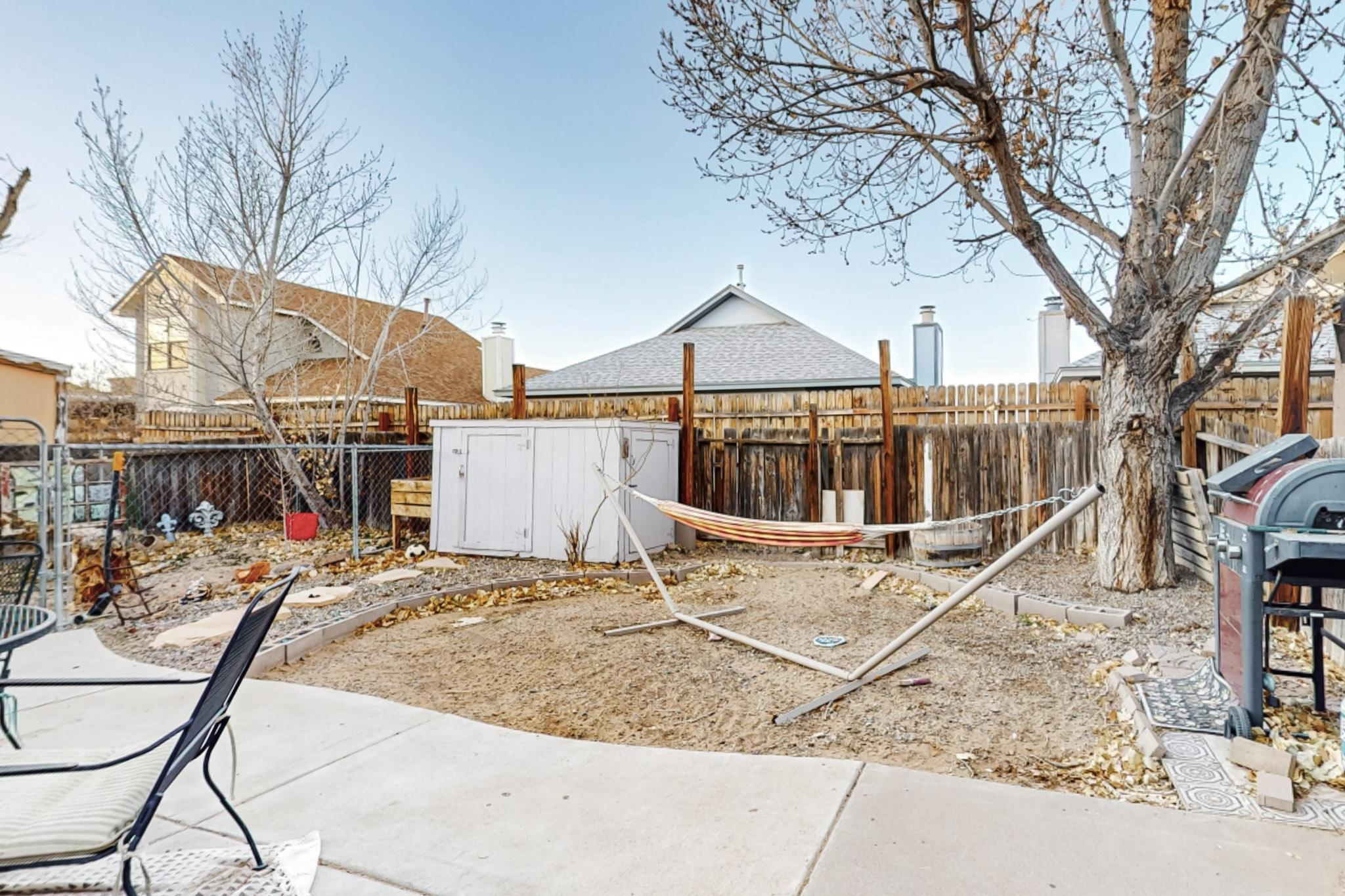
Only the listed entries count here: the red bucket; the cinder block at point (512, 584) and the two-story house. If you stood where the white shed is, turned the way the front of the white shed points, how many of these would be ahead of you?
1

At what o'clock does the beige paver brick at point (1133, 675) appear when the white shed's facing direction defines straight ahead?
The beige paver brick is roughly at 11 o'clock from the white shed.

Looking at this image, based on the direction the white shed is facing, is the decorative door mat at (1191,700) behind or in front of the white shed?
in front

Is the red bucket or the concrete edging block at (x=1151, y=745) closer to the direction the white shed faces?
the concrete edging block

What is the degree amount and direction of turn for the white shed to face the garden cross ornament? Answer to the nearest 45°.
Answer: approximately 135° to its right

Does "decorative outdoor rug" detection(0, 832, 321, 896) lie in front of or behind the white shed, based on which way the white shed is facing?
in front

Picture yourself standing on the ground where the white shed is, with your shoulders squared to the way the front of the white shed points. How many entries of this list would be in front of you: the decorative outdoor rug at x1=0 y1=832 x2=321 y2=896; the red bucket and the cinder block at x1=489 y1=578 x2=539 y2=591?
2

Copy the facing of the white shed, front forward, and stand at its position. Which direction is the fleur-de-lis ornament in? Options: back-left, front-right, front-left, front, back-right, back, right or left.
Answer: back-right

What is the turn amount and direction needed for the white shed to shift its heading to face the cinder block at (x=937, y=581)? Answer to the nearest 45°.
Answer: approximately 45° to its left

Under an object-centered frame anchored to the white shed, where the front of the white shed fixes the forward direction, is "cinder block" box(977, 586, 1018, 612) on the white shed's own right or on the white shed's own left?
on the white shed's own left

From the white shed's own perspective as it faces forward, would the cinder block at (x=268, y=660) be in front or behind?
in front

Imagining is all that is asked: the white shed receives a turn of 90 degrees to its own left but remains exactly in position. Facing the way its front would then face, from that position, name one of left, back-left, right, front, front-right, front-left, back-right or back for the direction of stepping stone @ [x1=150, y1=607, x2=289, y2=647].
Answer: back-right

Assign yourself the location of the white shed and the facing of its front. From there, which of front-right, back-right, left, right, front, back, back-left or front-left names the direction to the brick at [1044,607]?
front-left

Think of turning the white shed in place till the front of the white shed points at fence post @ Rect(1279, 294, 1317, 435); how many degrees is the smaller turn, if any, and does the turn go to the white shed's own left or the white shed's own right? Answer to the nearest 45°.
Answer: approximately 45° to the white shed's own left

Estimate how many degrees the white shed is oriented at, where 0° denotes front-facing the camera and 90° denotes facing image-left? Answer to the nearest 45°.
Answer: approximately 0°
